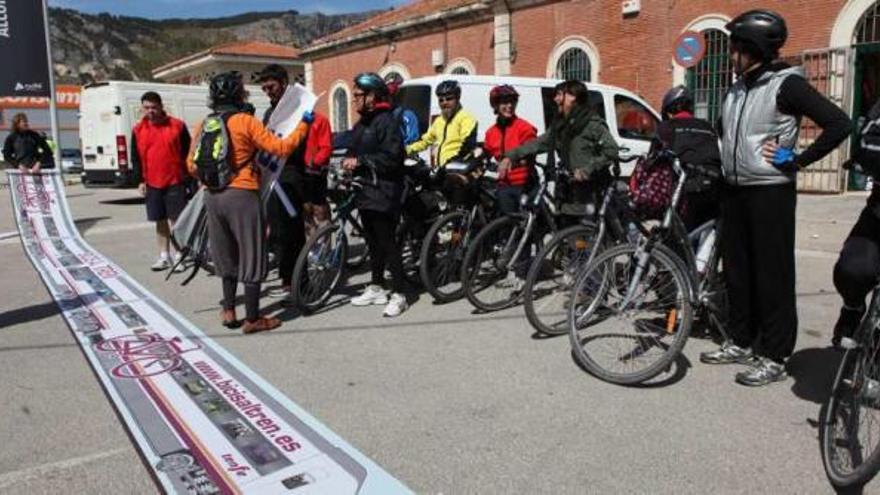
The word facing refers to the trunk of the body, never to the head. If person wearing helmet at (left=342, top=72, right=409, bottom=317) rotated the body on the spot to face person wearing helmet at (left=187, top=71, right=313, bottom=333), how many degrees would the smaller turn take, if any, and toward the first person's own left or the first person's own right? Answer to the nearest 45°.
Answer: approximately 45° to the first person's own left

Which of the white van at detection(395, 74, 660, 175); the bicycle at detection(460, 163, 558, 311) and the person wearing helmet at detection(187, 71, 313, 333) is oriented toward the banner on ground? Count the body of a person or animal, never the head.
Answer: the bicycle

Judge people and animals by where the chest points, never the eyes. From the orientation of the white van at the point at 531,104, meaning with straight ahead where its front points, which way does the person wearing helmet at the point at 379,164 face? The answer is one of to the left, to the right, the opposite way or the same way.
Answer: the opposite way

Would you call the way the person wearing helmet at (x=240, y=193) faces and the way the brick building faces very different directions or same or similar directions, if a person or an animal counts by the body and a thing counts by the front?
very different directions

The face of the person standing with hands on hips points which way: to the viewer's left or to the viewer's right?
to the viewer's left

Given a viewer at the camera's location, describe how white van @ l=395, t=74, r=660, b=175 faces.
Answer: facing to the right of the viewer

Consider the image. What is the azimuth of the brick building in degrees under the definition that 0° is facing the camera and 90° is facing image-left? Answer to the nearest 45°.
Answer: approximately 45°

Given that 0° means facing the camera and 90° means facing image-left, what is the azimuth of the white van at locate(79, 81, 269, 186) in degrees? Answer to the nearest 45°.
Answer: approximately 225°
